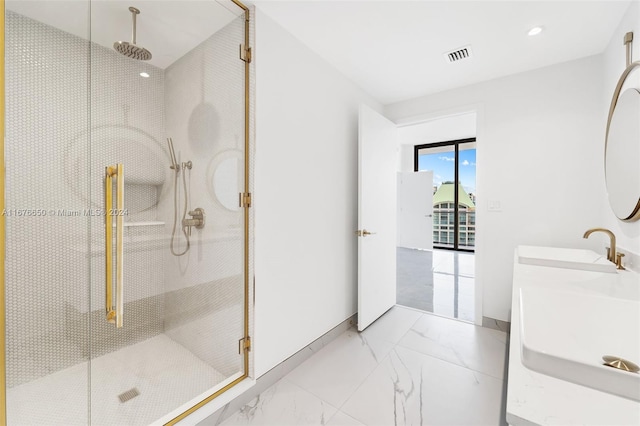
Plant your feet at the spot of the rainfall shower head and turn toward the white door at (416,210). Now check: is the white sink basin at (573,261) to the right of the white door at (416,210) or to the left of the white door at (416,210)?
right

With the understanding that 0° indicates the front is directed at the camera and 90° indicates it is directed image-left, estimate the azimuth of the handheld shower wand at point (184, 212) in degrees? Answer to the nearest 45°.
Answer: approximately 45°

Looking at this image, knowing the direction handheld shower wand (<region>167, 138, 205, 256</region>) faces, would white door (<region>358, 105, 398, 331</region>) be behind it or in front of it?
behind

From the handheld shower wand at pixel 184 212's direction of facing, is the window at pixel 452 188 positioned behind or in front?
behind

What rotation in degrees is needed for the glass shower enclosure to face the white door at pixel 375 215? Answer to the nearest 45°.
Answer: approximately 45° to its left

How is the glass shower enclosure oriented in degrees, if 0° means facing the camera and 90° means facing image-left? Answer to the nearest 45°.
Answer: approximately 315°

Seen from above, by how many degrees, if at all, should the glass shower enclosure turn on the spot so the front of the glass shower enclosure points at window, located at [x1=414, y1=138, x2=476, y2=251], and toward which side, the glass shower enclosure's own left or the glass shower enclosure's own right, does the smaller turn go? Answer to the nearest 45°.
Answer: approximately 45° to the glass shower enclosure's own left
